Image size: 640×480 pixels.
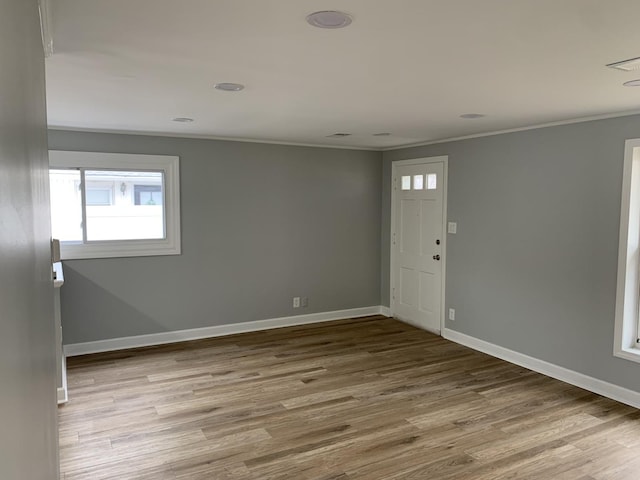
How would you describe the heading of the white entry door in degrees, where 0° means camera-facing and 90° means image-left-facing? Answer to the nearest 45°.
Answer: approximately 45°
